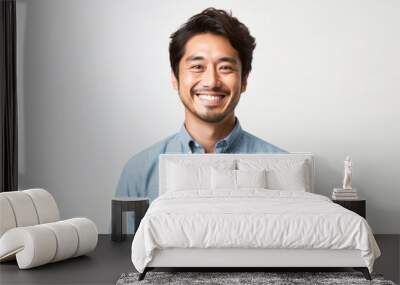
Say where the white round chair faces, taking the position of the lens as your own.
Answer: facing the viewer and to the right of the viewer

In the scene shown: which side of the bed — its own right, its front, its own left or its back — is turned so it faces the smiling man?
back

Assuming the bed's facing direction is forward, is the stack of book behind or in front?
behind

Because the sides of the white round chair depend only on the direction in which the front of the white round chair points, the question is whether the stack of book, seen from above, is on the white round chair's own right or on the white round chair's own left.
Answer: on the white round chair's own left

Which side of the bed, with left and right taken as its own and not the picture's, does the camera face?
front

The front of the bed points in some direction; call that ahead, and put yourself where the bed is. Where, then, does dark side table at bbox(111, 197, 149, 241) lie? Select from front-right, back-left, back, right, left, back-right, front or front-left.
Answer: back-right
